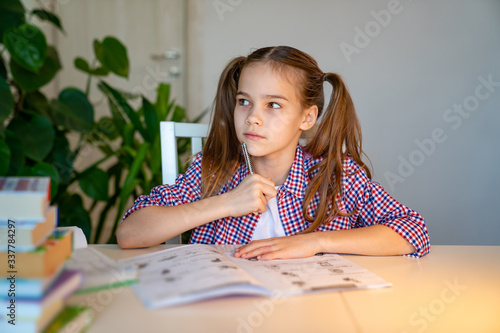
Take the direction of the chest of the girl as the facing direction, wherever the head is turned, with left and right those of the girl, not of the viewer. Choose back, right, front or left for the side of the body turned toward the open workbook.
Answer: front

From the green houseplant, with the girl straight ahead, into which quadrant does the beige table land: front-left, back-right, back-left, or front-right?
front-right

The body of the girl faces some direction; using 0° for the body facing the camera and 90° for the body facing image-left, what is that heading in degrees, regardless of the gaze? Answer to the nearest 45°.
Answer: approximately 0°

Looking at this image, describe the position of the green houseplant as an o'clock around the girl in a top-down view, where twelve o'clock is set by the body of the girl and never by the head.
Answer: The green houseplant is roughly at 4 o'clock from the girl.

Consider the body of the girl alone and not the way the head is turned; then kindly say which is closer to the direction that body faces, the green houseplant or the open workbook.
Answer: the open workbook

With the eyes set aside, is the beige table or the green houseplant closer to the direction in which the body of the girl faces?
the beige table

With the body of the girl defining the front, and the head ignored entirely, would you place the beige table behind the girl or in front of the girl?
in front

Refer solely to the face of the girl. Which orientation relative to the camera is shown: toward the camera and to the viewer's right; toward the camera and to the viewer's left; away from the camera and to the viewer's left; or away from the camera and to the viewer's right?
toward the camera and to the viewer's left
